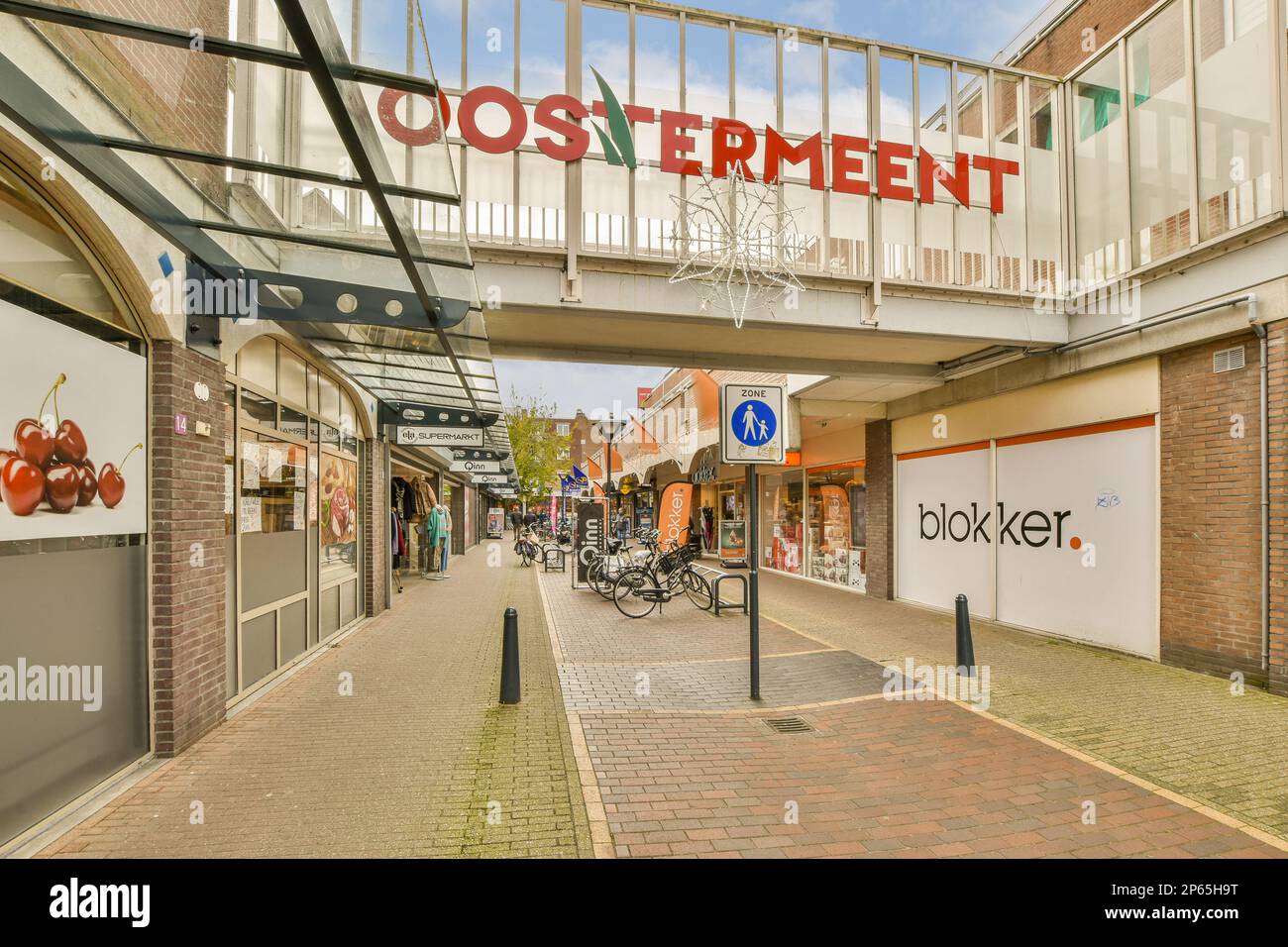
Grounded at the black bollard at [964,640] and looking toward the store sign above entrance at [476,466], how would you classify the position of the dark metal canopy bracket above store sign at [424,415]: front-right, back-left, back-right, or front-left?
front-left

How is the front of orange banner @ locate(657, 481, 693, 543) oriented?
toward the camera

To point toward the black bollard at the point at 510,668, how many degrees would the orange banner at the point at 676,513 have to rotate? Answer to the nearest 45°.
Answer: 0° — it already faces it

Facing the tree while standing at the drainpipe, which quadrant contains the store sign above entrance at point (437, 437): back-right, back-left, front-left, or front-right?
front-left

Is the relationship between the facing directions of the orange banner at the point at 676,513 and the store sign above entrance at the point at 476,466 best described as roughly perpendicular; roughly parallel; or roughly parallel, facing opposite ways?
roughly parallel

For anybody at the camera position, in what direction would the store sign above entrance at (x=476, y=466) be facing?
facing the viewer

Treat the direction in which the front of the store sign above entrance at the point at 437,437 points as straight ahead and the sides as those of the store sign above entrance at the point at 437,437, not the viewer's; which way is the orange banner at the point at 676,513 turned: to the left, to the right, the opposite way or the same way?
the same way

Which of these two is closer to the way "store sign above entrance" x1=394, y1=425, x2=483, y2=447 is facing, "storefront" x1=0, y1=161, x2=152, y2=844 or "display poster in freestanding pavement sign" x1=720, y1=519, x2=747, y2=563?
the storefront

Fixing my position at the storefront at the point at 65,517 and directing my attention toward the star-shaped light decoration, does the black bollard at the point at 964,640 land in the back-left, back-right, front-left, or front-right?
front-right

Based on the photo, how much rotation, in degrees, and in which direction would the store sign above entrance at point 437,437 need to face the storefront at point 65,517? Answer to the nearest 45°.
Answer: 0° — it already faces it

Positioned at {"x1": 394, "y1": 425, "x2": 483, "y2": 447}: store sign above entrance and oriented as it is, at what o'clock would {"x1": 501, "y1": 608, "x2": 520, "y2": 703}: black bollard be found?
The black bollard is roughly at 12 o'clock from the store sign above entrance.

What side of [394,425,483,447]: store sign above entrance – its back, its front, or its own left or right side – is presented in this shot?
front

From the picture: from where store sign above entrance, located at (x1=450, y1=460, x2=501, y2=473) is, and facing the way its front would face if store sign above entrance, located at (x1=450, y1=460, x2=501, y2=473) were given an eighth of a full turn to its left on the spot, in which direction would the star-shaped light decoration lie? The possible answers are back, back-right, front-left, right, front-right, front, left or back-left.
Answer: front-right

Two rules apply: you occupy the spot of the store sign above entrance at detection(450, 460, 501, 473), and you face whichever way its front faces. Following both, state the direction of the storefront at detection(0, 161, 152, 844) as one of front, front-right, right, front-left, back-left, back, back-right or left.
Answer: front
